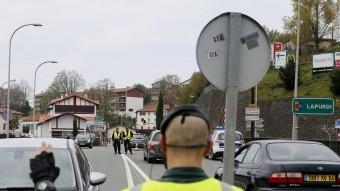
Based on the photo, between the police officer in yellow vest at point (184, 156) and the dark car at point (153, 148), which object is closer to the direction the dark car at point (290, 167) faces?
the dark car

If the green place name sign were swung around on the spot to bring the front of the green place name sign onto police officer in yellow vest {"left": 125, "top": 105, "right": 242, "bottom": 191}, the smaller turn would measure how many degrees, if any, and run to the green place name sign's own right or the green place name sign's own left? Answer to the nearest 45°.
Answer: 0° — it already faces them

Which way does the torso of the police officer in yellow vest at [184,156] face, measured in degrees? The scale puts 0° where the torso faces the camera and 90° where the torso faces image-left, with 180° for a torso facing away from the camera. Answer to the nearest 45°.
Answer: approximately 180°

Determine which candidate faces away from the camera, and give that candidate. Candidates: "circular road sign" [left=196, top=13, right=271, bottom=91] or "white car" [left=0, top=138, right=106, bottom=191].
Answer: the circular road sign

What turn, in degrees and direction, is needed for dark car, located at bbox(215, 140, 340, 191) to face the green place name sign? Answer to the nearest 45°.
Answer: approximately 45° to its right

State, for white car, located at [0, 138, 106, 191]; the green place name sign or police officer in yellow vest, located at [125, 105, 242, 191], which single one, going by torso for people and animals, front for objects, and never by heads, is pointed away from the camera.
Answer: the police officer in yellow vest

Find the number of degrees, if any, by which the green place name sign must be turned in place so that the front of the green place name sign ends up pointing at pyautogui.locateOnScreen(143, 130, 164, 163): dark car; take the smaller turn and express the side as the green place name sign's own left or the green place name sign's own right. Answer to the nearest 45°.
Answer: approximately 90° to the green place name sign's own right

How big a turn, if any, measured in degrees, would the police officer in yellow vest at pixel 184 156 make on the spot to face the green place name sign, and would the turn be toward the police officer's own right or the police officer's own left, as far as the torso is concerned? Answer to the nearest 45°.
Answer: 0° — they already face it

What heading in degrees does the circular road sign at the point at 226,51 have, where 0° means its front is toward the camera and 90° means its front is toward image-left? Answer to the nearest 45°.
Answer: approximately 180°

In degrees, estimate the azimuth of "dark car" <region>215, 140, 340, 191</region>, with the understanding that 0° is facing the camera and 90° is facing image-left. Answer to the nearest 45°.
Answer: approximately 135°

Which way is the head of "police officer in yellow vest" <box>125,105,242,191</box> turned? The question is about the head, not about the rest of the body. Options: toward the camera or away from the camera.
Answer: away from the camera

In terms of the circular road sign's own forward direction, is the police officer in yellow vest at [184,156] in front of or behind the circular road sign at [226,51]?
behind
